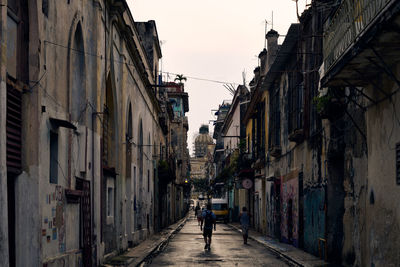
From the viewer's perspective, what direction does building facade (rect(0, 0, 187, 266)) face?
to the viewer's right
